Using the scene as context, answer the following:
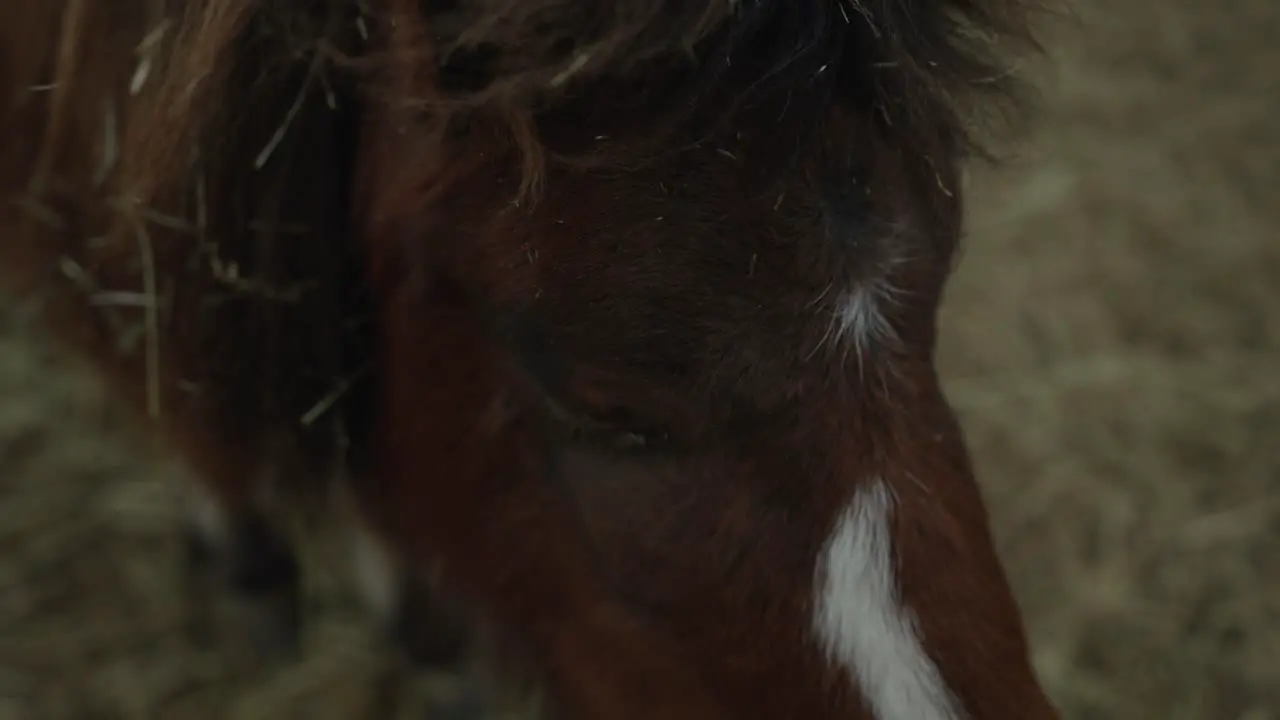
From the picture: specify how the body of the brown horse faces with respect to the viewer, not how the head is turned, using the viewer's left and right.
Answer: facing the viewer and to the right of the viewer
